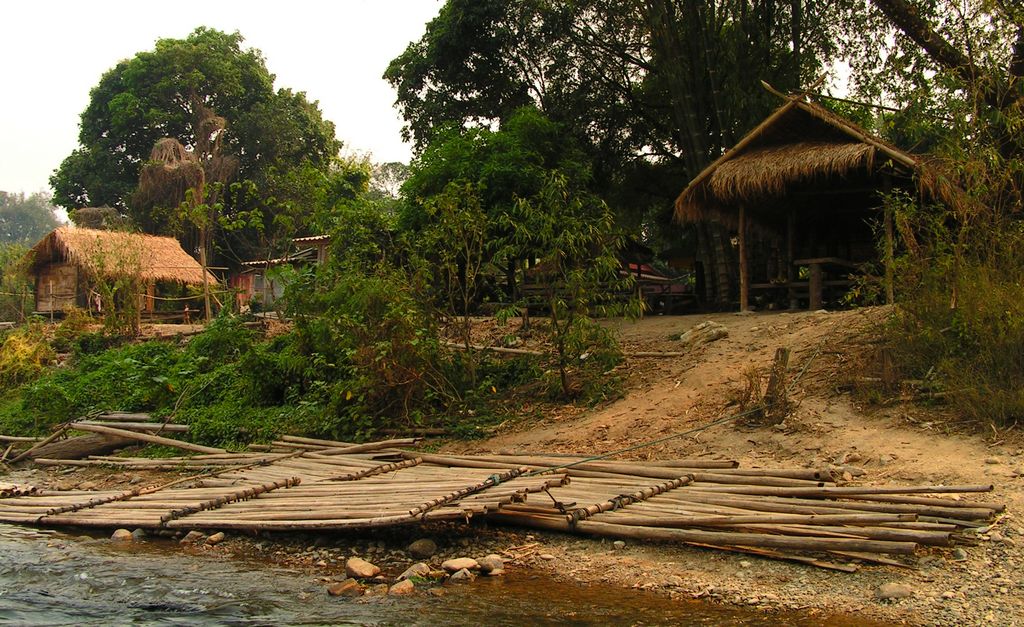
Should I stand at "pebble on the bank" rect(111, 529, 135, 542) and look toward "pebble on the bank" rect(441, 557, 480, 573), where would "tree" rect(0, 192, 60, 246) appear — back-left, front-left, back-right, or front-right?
back-left

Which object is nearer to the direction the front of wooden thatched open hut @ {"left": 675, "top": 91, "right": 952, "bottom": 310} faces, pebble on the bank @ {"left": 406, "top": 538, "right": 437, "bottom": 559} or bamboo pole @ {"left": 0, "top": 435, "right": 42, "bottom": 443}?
the pebble on the bank

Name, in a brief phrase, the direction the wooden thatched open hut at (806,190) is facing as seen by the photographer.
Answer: facing the viewer

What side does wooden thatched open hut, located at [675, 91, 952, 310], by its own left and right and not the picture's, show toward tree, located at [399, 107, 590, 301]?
right

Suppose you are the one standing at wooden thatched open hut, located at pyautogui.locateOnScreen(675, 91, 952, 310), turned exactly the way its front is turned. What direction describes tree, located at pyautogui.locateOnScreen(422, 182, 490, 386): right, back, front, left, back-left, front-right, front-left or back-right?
front-right

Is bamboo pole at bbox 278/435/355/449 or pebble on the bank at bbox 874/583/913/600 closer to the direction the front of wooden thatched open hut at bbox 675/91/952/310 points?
the pebble on the bank

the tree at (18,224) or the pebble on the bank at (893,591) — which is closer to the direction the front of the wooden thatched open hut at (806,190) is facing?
the pebble on the bank

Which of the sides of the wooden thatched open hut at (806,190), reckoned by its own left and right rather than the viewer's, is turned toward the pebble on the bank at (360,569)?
front

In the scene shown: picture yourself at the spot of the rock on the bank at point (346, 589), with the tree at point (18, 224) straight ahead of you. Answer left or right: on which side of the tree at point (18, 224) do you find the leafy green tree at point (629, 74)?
right

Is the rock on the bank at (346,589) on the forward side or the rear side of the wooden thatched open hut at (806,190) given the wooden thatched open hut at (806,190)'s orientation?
on the forward side

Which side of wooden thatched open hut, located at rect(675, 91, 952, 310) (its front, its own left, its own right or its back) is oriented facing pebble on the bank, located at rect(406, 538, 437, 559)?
front

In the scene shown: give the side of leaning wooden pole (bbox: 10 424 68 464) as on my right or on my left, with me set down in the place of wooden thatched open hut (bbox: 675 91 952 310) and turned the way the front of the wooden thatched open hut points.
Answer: on my right

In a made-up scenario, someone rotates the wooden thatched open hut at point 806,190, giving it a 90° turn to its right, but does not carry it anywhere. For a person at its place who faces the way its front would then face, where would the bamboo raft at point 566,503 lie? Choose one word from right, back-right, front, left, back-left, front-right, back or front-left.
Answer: left

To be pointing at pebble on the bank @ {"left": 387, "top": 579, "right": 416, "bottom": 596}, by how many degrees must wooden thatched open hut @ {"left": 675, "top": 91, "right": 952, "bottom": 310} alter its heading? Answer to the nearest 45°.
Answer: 0° — it already faces it

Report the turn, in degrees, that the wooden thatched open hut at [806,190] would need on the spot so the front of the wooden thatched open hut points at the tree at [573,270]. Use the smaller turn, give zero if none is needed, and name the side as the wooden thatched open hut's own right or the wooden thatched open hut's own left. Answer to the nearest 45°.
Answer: approximately 45° to the wooden thatched open hut's own right

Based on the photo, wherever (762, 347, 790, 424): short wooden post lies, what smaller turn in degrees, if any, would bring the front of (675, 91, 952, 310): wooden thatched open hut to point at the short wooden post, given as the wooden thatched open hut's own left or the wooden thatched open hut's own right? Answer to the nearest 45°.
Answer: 0° — it already faces it
